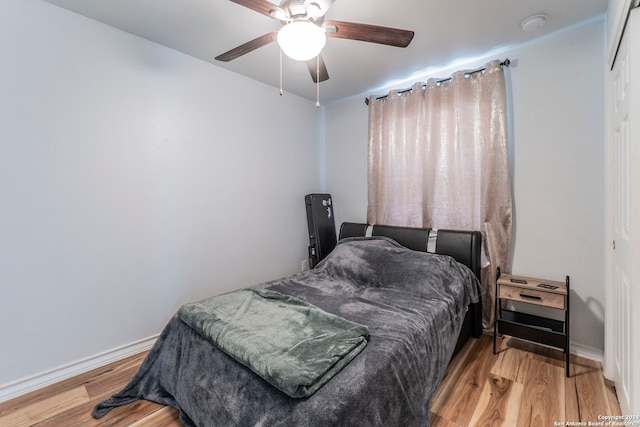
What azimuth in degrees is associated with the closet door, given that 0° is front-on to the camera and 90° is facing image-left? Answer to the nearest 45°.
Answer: approximately 90°

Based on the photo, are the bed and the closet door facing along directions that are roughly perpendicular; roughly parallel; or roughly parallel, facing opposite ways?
roughly perpendicular

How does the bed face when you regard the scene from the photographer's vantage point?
facing the viewer and to the left of the viewer

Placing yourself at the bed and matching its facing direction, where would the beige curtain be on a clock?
The beige curtain is roughly at 6 o'clock from the bed.

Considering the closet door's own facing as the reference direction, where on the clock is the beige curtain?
The beige curtain is roughly at 1 o'clock from the closet door.

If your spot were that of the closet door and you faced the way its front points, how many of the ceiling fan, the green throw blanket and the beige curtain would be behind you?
0

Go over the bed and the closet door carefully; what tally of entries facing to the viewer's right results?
0

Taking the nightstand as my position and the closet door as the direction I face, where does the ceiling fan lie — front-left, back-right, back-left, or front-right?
front-right
